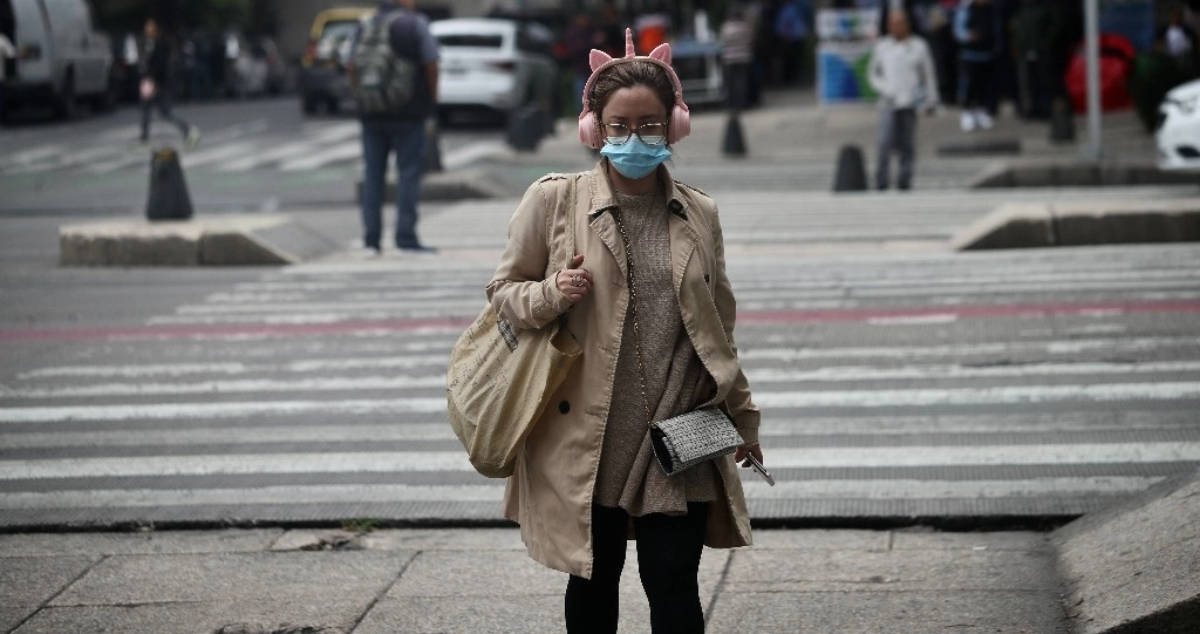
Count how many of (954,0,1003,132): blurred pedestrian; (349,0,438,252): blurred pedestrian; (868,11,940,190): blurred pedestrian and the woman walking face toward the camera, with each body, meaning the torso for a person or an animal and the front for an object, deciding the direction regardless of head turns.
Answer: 3

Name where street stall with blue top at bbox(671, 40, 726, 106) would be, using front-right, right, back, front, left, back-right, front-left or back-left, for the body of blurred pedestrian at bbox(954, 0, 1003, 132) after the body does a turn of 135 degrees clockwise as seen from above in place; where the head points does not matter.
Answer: front

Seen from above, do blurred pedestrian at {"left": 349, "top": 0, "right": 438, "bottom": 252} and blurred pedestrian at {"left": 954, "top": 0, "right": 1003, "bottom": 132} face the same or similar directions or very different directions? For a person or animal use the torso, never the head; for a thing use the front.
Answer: very different directions

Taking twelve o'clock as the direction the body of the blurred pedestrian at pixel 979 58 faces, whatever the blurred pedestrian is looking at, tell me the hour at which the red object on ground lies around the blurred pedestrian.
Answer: The red object on ground is roughly at 8 o'clock from the blurred pedestrian.

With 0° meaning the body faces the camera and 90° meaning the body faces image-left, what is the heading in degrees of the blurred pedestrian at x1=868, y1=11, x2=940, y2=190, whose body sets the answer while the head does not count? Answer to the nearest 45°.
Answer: approximately 0°

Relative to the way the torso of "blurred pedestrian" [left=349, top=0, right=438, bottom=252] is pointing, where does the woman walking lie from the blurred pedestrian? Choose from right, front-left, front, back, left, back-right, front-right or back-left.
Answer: back-right

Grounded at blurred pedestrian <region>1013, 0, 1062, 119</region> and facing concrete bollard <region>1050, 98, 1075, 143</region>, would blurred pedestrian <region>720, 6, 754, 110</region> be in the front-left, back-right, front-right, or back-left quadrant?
back-right

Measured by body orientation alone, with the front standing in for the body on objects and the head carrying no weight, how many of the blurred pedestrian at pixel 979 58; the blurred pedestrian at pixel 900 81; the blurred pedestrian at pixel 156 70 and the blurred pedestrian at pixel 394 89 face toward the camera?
2

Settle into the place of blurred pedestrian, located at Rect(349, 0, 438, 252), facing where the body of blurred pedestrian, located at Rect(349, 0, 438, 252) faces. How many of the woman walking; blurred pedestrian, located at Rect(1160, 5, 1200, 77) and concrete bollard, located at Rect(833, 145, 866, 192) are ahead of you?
2

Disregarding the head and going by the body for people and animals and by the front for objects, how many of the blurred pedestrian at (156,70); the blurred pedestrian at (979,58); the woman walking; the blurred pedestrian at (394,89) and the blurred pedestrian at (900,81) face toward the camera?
3

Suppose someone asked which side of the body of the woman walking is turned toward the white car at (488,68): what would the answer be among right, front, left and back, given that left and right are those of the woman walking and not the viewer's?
back
